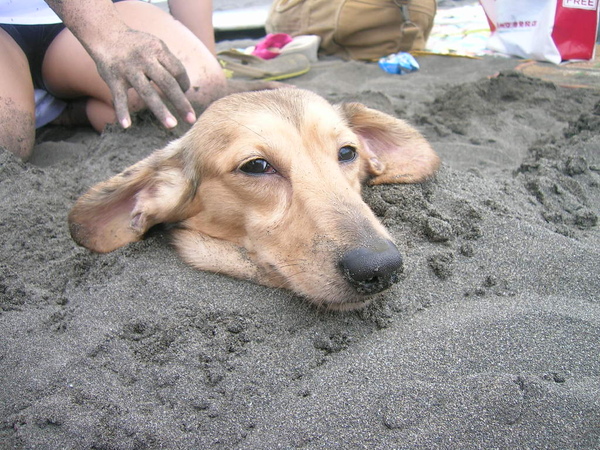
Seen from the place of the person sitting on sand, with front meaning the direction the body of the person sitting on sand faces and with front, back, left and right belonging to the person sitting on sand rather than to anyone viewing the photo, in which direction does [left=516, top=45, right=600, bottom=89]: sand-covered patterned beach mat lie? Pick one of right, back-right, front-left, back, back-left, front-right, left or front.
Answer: front-left

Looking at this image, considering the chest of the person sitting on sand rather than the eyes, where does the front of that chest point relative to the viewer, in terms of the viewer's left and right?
facing the viewer and to the right of the viewer

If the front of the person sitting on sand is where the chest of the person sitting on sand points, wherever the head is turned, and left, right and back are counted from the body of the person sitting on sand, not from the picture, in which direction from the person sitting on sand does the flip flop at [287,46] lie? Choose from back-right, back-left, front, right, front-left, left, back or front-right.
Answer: left

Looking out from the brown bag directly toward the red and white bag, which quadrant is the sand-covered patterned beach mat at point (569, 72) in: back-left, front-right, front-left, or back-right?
front-right

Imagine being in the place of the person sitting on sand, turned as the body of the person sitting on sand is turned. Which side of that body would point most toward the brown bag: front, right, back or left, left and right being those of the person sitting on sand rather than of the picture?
left

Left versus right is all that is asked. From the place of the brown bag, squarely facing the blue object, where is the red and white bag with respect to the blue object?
left

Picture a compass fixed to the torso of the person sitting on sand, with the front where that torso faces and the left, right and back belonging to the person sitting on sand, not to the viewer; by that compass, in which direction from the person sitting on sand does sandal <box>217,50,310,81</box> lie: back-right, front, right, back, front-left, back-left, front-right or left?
left
